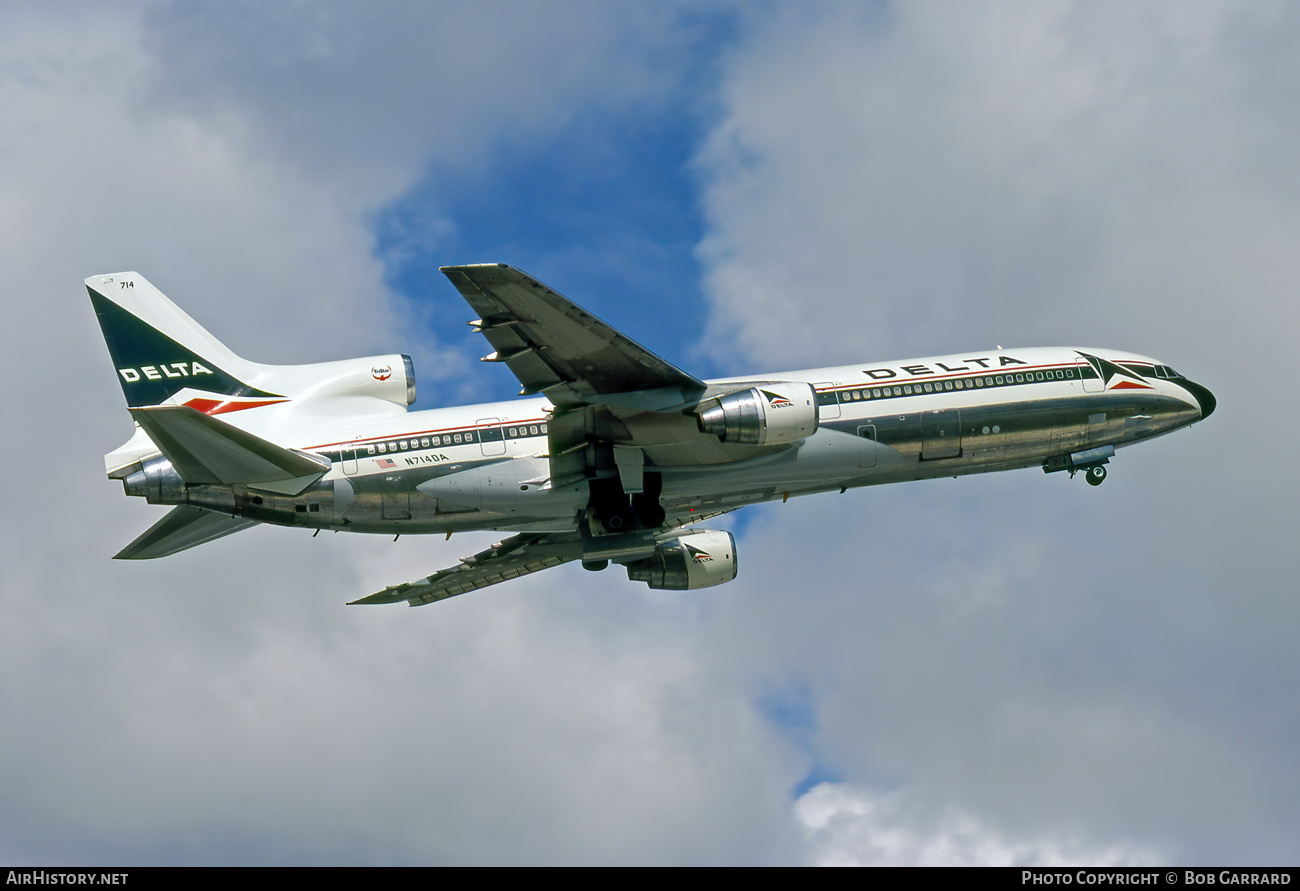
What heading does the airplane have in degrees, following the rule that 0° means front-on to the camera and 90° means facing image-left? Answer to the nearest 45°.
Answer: approximately 270°
